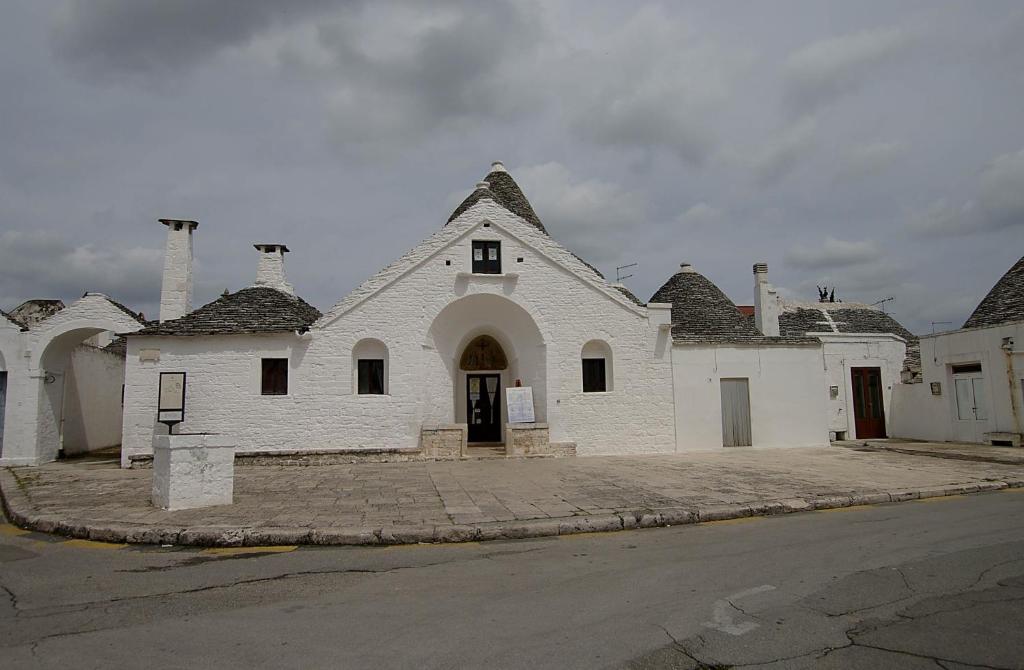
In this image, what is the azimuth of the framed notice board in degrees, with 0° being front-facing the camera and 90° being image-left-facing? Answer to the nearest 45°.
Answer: approximately 0°

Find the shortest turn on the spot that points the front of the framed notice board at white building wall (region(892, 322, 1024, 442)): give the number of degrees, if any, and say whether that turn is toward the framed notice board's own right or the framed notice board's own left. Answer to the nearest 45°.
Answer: approximately 90° to the framed notice board's own left

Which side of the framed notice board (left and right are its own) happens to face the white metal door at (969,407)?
left

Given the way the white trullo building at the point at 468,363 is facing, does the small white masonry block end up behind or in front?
in front

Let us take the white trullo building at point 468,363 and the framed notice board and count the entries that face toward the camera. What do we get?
2

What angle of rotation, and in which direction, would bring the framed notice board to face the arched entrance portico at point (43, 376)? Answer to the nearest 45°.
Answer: approximately 180°

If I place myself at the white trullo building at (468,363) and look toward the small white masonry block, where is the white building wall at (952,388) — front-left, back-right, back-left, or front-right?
back-left

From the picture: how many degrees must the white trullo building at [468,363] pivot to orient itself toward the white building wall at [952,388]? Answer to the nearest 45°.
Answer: approximately 90° to its left

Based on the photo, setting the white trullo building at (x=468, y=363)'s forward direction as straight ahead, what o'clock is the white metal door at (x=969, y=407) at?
The white metal door is roughly at 9 o'clock from the white trullo building.
